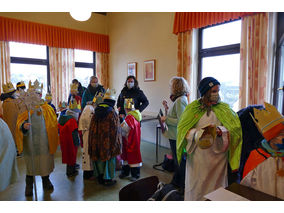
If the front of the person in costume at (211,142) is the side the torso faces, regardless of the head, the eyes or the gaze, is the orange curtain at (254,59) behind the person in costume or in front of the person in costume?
behind

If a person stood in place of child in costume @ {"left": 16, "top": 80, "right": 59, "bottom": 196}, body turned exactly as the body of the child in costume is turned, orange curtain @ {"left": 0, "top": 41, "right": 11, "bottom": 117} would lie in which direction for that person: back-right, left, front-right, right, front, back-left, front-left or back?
back

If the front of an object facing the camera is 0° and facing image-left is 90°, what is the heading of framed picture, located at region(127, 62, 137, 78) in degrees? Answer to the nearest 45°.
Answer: approximately 45°

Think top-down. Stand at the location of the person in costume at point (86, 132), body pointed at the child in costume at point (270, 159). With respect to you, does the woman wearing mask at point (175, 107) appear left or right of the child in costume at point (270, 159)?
left

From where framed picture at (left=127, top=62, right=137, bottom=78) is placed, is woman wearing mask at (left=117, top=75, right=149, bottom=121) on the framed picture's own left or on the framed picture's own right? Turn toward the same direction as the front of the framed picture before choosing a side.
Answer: on the framed picture's own left

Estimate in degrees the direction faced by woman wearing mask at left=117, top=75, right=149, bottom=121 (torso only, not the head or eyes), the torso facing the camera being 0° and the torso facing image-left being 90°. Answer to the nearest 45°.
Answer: approximately 0°

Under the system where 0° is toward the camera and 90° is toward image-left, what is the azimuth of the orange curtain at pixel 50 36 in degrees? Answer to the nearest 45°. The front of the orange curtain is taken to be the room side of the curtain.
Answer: approximately 315°
